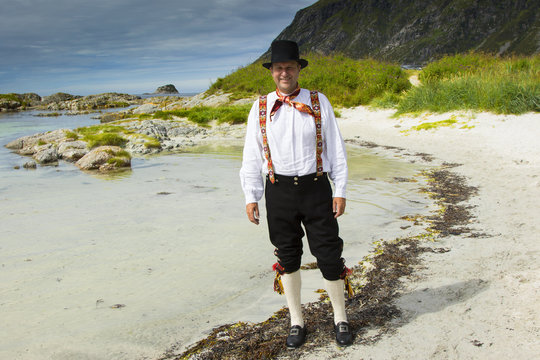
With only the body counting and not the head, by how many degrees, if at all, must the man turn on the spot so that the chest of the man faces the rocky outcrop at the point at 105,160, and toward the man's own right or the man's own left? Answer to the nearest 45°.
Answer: approximately 135° to the man's own right

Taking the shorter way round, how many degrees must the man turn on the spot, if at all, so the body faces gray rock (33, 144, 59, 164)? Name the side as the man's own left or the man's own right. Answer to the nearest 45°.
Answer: approximately 135° to the man's own right

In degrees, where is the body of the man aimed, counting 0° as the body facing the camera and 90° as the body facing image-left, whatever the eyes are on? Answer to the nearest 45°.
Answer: approximately 0°

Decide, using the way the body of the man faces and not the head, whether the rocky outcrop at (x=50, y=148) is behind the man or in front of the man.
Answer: behind
